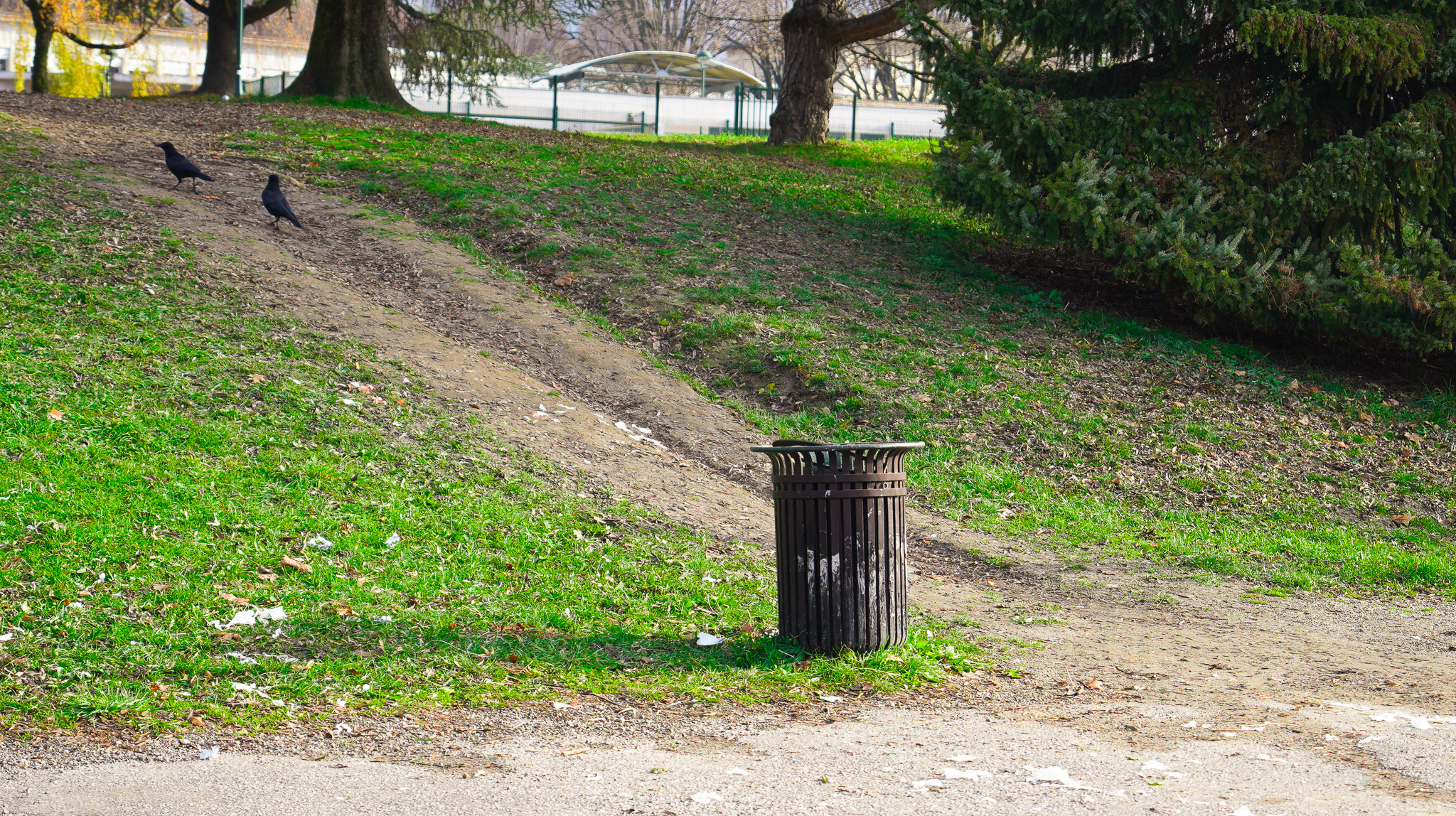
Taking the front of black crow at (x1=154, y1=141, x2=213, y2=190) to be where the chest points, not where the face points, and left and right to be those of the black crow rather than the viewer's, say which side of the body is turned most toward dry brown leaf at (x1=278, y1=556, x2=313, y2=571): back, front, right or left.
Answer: left

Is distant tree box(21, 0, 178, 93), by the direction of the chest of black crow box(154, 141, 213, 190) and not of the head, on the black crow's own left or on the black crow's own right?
on the black crow's own right

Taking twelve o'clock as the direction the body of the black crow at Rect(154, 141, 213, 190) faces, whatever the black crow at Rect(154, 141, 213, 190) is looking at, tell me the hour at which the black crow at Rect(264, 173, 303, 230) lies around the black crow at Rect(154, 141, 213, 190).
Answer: the black crow at Rect(264, 173, 303, 230) is roughly at 8 o'clock from the black crow at Rect(154, 141, 213, 190).

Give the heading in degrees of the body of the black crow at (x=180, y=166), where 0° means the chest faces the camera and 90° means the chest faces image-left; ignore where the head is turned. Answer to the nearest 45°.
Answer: approximately 90°

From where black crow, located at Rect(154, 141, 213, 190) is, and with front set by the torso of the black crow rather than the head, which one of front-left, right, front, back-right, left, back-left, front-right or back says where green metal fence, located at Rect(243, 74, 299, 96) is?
right

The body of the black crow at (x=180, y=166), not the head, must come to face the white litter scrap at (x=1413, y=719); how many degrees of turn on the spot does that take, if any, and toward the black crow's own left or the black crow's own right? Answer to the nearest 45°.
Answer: approximately 90° to the black crow's own left

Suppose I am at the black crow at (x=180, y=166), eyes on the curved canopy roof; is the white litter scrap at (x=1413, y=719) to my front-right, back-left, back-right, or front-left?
back-right
